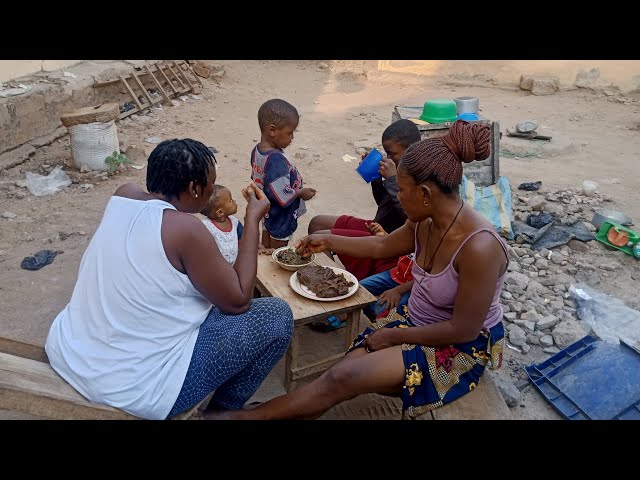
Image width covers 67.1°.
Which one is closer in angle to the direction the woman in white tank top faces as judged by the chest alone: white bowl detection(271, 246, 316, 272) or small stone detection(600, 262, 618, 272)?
the white bowl

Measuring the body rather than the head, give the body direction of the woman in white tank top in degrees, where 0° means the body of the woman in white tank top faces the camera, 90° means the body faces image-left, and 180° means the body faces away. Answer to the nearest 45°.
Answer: approximately 225°

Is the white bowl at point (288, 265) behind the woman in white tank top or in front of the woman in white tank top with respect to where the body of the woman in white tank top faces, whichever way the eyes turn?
in front

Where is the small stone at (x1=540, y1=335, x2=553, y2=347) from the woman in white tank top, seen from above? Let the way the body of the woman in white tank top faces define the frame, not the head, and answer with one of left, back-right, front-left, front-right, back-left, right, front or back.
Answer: front-right

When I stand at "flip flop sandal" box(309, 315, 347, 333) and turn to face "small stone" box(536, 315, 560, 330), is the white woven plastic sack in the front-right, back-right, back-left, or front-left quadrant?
back-left

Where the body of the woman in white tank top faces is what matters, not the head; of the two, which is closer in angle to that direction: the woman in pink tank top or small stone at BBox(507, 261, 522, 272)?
the small stone

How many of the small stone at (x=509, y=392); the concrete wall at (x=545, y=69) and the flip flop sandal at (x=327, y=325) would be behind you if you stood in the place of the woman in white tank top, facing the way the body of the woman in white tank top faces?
0

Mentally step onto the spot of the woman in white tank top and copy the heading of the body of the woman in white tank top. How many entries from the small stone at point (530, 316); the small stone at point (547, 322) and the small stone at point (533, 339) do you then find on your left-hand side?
0

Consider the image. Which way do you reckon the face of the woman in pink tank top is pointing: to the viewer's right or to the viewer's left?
to the viewer's left

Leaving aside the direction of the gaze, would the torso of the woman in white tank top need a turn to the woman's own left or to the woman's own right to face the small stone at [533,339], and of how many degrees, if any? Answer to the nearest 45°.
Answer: approximately 45° to the woman's own right

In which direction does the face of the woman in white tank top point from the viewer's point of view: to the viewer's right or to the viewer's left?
to the viewer's right

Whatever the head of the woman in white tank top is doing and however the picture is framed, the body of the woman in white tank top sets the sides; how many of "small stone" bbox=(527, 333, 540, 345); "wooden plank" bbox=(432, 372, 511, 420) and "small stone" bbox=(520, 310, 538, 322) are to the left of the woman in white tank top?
0

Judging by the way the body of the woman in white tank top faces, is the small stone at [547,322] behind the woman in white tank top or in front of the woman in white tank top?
in front
